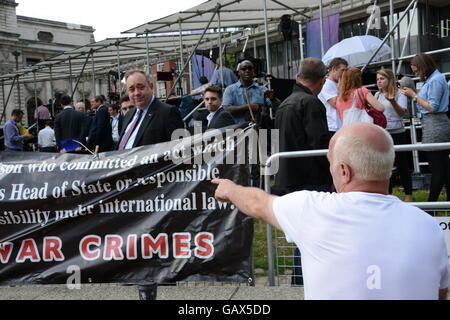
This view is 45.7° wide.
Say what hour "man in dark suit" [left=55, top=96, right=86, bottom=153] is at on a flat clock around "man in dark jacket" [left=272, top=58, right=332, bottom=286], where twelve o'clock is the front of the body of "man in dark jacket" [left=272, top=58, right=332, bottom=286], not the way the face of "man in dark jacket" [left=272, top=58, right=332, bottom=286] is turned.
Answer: "man in dark suit" [left=55, top=96, right=86, bottom=153] is roughly at 9 o'clock from "man in dark jacket" [left=272, top=58, right=332, bottom=286].

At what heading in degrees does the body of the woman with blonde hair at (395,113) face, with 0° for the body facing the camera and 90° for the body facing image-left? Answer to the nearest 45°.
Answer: approximately 45°

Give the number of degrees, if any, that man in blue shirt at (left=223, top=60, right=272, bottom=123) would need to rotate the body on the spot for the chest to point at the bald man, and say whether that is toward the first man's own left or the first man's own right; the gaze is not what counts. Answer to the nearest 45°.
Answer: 0° — they already face them

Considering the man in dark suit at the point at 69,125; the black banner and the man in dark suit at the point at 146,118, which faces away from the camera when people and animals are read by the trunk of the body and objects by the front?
the man in dark suit at the point at 69,125

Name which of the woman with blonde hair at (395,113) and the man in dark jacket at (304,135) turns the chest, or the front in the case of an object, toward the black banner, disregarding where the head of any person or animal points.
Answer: the woman with blonde hair

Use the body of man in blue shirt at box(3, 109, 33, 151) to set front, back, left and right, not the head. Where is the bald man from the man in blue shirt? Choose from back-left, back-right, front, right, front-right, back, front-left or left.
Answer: right

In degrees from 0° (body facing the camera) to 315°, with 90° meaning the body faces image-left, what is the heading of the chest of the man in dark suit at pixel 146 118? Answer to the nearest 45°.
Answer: approximately 45°

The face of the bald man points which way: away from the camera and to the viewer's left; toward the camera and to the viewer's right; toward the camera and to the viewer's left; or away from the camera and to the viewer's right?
away from the camera and to the viewer's left

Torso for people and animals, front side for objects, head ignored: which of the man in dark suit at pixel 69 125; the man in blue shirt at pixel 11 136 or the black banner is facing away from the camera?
the man in dark suit

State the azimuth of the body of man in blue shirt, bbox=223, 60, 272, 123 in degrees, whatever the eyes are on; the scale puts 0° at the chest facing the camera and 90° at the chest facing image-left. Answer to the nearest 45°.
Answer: approximately 0°

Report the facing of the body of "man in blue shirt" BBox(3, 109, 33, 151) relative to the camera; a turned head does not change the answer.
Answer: to the viewer's right
